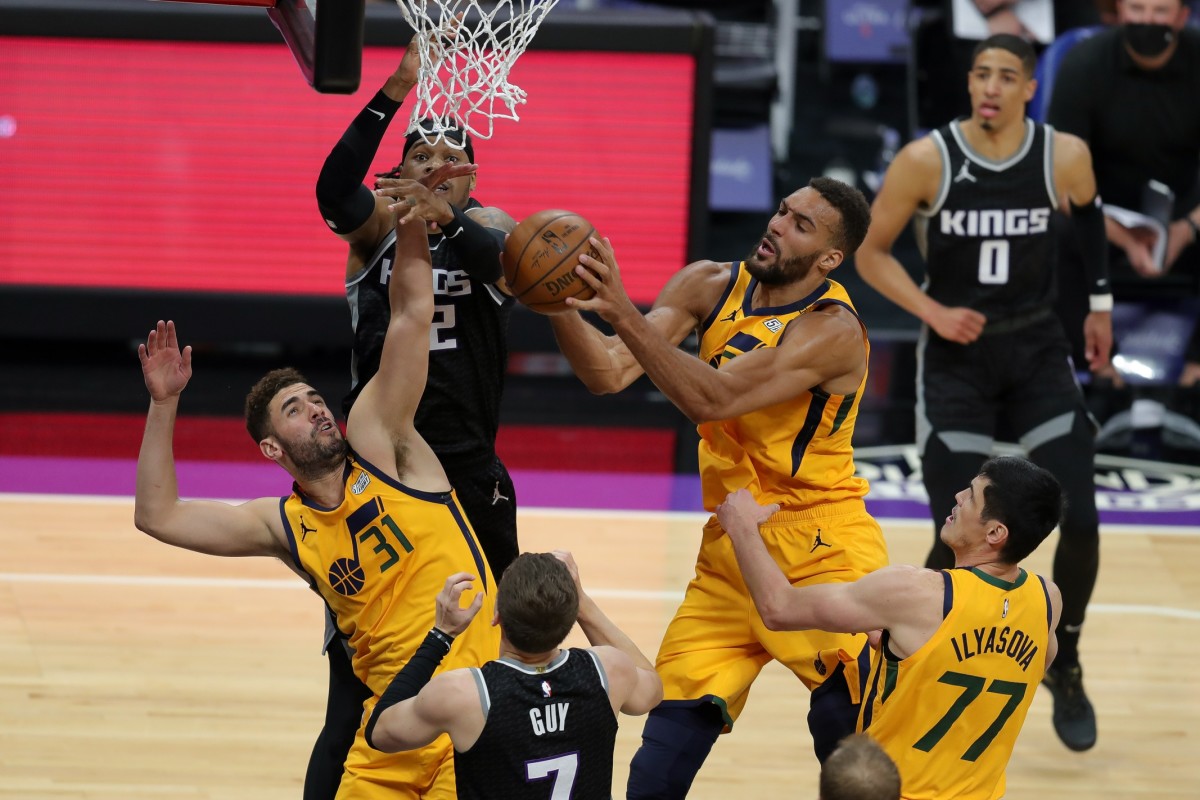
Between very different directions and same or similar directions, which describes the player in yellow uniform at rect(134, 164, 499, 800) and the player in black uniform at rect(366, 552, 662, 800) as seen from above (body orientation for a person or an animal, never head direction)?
very different directions

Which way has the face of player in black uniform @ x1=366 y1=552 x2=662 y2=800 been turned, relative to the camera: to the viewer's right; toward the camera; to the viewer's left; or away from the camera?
away from the camera

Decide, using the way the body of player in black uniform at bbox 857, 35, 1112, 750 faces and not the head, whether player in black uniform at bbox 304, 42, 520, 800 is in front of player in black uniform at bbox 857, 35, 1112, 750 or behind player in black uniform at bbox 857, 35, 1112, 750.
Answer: in front

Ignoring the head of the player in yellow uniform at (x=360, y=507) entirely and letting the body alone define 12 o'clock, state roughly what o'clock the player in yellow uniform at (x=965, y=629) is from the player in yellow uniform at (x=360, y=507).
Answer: the player in yellow uniform at (x=965, y=629) is roughly at 10 o'clock from the player in yellow uniform at (x=360, y=507).

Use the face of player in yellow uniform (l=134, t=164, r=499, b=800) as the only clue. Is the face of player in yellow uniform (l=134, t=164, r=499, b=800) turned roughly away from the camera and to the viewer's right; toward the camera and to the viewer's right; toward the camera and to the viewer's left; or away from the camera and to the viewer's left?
toward the camera and to the viewer's right

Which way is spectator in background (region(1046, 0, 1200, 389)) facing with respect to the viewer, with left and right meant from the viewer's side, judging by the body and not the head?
facing the viewer

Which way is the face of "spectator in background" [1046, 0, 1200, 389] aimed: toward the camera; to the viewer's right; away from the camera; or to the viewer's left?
toward the camera

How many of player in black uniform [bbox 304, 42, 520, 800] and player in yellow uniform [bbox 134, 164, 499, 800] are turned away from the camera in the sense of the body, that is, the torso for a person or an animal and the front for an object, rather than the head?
0

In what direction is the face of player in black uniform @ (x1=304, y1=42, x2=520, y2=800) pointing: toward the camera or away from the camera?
toward the camera

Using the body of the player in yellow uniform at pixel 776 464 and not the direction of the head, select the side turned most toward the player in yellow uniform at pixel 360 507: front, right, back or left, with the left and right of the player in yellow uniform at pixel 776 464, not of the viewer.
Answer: front

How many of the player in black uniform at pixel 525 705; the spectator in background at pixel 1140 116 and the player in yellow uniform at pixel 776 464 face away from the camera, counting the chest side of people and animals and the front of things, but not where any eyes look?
1

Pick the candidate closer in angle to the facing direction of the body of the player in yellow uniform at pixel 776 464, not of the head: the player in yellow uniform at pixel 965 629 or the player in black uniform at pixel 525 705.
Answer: the player in black uniform

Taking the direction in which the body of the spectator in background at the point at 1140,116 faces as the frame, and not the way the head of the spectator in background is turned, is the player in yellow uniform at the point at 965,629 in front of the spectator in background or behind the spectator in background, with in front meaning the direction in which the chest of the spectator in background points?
in front

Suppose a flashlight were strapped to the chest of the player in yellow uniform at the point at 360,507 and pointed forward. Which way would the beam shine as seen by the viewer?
toward the camera

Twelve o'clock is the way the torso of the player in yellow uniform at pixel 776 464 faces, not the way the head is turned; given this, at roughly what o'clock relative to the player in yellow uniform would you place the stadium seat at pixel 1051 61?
The stadium seat is roughly at 5 o'clock from the player in yellow uniform.

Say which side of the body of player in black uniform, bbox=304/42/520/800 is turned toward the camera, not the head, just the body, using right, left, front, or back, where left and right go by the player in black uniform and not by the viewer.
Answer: front

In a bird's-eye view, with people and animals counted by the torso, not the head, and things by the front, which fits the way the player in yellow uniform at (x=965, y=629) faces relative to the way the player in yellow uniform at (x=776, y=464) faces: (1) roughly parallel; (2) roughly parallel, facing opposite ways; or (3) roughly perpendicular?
roughly perpendicular
